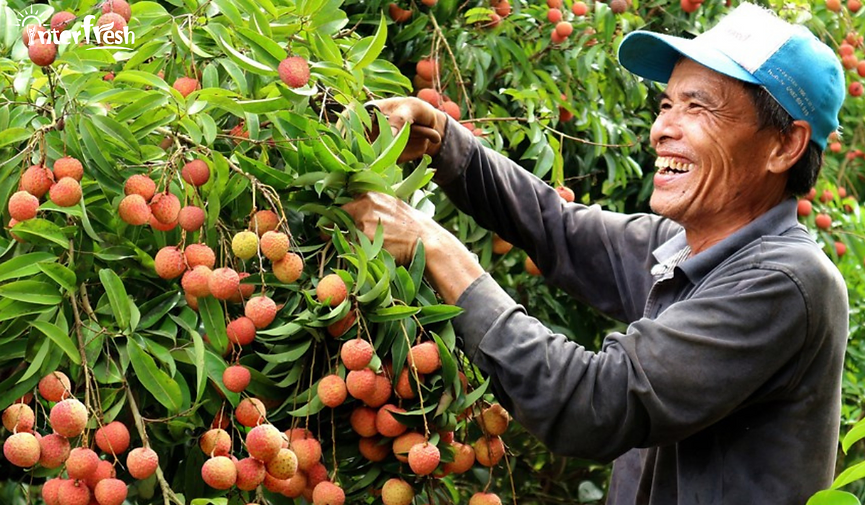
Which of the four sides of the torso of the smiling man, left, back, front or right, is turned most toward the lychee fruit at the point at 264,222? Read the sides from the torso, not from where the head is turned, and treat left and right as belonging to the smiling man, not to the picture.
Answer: front

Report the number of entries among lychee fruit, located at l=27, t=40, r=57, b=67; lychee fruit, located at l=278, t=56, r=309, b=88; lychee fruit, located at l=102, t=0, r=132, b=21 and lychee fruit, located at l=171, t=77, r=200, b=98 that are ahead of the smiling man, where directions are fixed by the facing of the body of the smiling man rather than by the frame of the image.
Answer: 4

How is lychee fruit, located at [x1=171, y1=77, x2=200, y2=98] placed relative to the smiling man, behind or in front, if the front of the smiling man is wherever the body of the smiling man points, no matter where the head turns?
in front

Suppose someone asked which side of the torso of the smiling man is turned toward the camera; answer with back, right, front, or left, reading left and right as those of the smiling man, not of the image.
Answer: left

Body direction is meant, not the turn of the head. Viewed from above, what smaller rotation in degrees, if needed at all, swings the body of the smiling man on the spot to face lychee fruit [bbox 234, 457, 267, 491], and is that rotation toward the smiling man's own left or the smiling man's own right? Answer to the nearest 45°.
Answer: approximately 45° to the smiling man's own left

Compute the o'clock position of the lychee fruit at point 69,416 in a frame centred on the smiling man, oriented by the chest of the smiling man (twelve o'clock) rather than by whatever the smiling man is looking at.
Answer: The lychee fruit is roughly at 11 o'clock from the smiling man.

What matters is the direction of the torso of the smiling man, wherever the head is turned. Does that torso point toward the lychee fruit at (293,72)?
yes

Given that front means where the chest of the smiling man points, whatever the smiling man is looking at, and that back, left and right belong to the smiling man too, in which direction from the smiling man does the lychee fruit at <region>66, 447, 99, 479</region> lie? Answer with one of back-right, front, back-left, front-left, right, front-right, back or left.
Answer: front-left

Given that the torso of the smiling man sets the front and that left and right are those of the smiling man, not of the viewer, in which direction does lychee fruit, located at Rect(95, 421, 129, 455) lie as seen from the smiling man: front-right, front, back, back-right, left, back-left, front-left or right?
front-left

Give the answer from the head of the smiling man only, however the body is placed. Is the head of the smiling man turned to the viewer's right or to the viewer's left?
to the viewer's left

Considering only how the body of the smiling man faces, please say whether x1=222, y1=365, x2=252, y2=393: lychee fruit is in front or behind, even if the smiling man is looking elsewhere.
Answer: in front

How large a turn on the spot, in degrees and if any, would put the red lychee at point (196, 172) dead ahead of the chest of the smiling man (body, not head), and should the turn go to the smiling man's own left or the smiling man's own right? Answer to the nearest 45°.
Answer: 0° — they already face it

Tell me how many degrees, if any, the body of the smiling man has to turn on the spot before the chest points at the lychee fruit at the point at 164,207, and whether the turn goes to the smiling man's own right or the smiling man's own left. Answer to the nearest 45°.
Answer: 0° — they already face it
